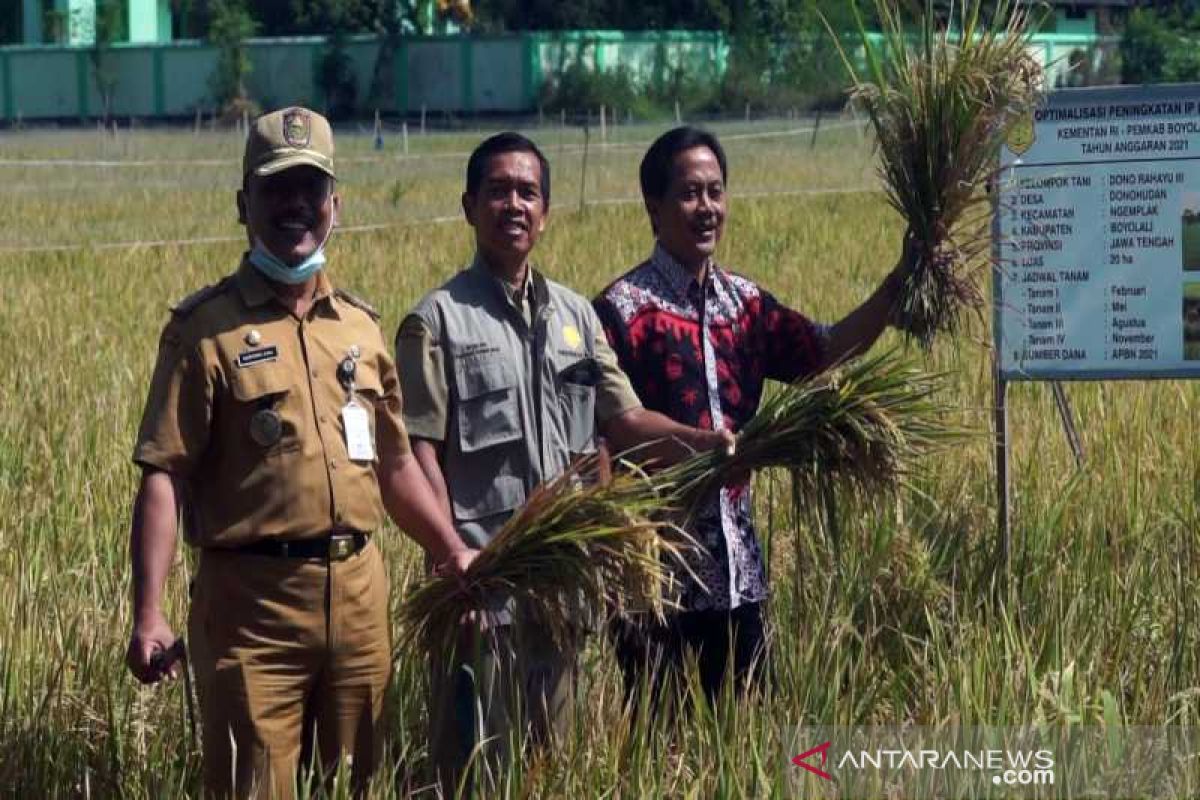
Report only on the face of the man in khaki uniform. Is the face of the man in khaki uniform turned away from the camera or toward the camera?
toward the camera

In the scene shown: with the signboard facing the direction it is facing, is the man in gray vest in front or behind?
in front

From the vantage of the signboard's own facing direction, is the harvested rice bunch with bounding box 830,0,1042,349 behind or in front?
in front

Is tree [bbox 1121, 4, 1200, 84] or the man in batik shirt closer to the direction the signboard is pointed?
the man in batik shirt

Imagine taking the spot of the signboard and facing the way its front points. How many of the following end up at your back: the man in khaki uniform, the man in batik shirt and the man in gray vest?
0

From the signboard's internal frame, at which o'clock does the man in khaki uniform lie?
The man in khaki uniform is roughly at 1 o'clock from the signboard.

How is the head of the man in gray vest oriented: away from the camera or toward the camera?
toward the camera

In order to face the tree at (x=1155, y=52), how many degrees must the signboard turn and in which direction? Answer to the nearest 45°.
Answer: approximately 180°

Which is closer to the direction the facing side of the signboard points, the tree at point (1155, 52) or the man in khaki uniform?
the man in khaki uniform

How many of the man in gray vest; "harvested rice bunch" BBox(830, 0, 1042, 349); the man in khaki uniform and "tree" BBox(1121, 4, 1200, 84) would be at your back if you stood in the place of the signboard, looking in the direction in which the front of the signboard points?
1

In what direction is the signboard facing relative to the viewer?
toward the camera

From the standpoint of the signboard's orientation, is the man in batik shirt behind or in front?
in front
